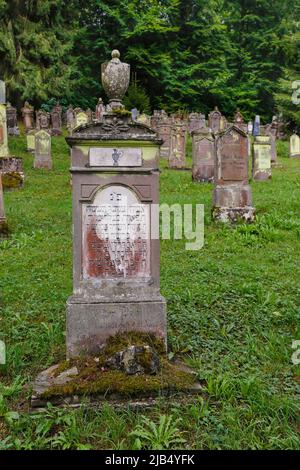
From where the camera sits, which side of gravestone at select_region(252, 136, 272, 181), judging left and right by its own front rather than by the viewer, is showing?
front

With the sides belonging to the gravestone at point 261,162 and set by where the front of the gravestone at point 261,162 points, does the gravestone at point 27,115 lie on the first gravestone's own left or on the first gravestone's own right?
on the first gravestone's own right

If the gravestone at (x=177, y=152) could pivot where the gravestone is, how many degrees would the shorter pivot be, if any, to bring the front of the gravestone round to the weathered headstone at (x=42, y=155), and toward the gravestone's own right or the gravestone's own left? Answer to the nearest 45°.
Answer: approximately 90° to the gravestone's own right

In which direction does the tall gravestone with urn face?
toward the camera

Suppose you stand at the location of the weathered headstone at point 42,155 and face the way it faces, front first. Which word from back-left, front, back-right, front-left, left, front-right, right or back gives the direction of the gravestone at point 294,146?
left

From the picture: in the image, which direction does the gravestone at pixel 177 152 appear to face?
toward the camera

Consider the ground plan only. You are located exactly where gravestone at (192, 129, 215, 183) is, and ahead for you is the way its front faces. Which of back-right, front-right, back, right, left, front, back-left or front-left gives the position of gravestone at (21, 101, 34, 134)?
back-right

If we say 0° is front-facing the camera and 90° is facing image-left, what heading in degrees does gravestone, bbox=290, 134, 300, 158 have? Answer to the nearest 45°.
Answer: approximately 0°

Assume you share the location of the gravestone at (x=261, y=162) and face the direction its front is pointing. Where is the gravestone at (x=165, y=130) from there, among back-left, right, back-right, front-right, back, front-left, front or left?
back-right

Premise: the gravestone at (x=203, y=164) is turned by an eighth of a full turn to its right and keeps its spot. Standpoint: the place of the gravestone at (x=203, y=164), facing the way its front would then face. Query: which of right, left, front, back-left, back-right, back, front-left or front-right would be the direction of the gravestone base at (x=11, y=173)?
front-right

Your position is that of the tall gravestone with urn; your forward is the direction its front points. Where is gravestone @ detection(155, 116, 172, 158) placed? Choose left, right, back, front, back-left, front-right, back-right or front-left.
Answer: back

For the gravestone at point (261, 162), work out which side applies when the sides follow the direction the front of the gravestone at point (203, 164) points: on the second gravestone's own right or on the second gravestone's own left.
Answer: on the second gravestone's own left

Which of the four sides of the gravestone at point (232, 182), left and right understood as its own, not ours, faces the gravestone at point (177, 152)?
back

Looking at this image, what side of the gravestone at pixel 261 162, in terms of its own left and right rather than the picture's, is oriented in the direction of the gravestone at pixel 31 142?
right

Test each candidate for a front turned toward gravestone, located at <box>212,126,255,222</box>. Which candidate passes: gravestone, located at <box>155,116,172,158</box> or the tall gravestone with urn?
gravestone, located at <box>155,116,172,158</box>

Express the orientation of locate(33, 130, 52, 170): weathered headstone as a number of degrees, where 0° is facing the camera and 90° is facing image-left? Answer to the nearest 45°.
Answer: approximately 0°
